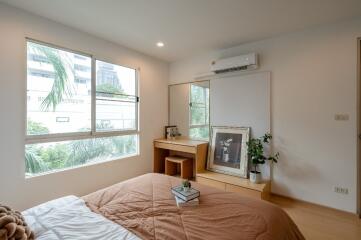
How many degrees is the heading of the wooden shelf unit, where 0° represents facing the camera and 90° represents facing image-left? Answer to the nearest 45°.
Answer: approximately 45°

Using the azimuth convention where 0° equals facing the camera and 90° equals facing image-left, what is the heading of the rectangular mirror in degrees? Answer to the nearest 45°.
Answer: approximately 45°

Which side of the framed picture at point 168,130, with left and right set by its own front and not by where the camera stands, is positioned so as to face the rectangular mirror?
left

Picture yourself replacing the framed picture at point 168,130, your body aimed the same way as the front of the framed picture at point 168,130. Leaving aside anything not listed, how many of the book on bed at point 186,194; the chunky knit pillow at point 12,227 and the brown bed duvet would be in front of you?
3

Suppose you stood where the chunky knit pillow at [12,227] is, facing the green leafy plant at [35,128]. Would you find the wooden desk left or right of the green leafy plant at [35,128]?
right

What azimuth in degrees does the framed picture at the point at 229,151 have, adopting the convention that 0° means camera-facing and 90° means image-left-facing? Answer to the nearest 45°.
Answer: approximately 45°
